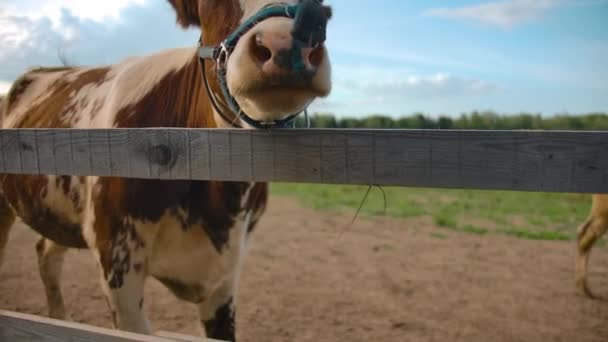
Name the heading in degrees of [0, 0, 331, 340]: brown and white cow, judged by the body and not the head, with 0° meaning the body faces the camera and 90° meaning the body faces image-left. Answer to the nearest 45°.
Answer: approximately 315°
